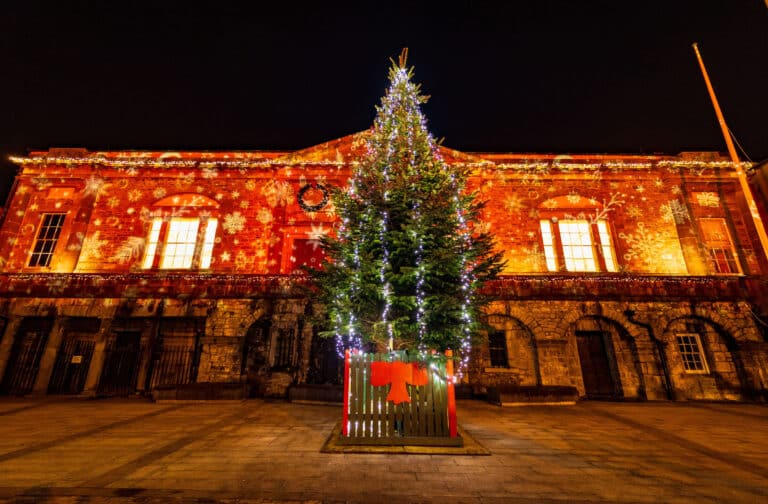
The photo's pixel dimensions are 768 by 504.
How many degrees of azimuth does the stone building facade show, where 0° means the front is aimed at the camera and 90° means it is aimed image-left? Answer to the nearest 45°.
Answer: approximately 0°

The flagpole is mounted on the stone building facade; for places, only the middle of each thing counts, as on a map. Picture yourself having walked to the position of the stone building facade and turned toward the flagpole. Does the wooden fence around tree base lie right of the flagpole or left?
right

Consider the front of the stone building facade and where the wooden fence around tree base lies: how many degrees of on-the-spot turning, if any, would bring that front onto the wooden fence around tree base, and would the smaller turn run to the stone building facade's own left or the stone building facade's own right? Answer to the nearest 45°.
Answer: approximately 45° to the stone building facade's own left

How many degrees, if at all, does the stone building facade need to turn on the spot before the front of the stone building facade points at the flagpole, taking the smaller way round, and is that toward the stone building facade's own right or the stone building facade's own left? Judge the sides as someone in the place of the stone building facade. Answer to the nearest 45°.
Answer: approximately 90° to the stone building facade's own left

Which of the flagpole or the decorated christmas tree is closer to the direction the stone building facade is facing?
the decorated christmas tree

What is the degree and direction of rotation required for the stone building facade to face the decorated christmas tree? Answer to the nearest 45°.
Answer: approximately 45° to its left
